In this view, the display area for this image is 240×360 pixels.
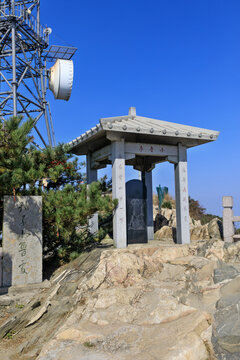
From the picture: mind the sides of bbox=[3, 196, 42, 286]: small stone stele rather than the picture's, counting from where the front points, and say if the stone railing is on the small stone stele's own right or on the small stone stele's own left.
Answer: on the small stone stele's own left

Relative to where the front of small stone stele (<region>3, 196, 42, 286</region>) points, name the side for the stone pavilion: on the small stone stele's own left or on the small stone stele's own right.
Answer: on the small stone stele's own left

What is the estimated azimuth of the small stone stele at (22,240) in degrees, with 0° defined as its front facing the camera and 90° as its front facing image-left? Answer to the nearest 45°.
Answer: approximately 0°

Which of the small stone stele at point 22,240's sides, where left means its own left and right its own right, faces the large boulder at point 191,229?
left
